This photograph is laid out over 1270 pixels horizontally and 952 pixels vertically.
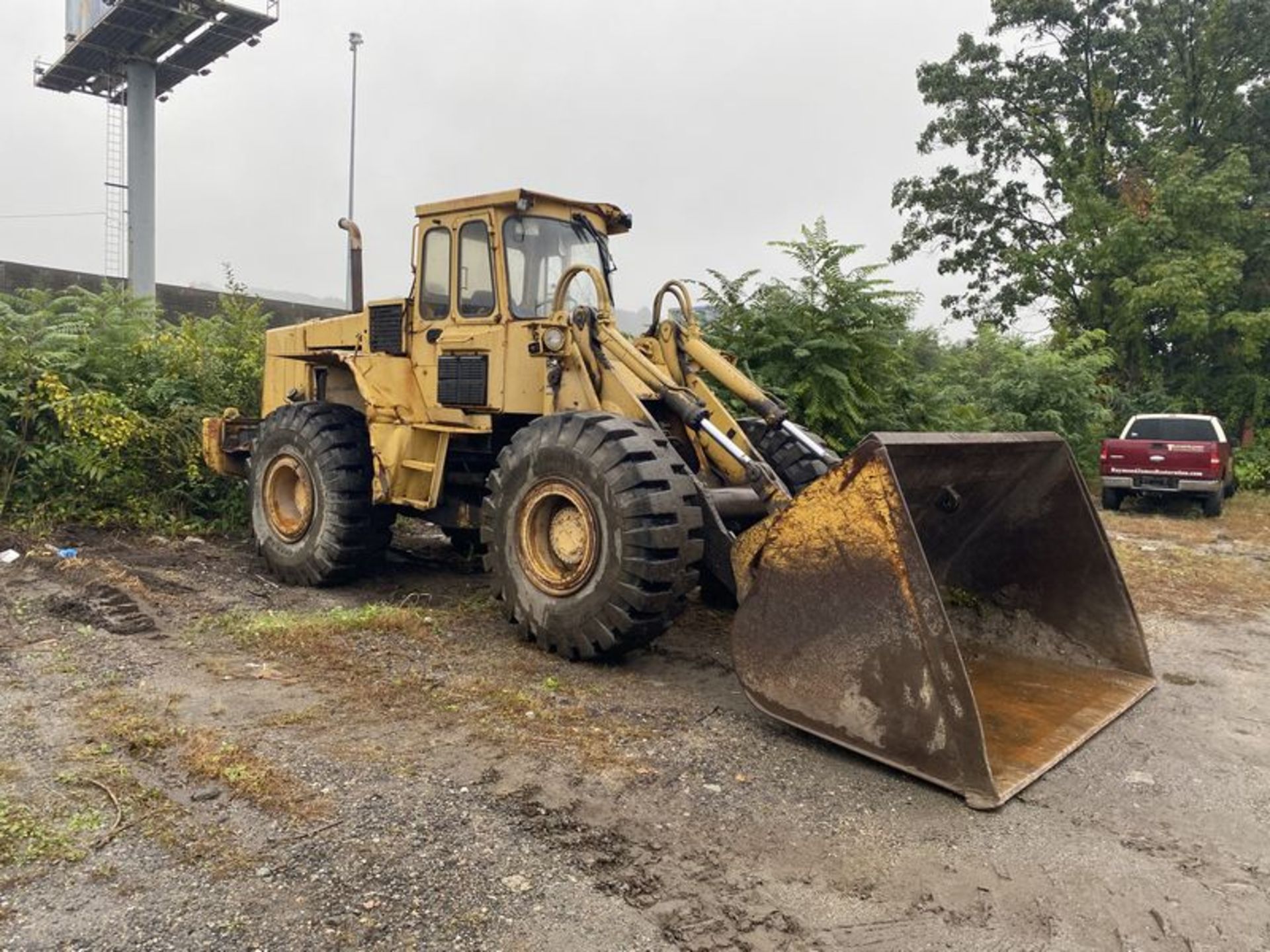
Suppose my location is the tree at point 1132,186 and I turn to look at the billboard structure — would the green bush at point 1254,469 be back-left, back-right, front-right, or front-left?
back-left

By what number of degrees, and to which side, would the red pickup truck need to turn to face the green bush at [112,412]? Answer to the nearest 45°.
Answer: approximately 135° to its left

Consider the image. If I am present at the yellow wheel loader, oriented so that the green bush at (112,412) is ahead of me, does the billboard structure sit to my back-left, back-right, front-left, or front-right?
front-right

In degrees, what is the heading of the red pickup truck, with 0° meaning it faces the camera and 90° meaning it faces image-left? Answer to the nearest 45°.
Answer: approximately 180°

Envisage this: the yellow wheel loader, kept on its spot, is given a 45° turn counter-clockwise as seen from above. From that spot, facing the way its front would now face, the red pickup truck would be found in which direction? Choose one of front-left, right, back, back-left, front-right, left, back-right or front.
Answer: front-left

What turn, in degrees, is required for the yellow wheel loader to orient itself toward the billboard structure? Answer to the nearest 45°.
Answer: approximately 180°

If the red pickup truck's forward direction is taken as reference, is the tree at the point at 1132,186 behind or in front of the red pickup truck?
in front

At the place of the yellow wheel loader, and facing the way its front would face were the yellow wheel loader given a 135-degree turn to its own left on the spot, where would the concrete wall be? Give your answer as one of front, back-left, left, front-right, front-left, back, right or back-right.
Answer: front-left

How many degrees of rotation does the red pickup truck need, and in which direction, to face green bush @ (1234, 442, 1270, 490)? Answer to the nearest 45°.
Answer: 0° — it already faces it

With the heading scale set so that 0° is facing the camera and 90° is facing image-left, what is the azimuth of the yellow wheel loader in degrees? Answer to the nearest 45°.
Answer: approximately 315°

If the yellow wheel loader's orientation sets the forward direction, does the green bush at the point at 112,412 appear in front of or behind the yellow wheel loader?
behind

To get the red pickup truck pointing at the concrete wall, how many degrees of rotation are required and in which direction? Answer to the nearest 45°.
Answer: approximately 135° to its left
